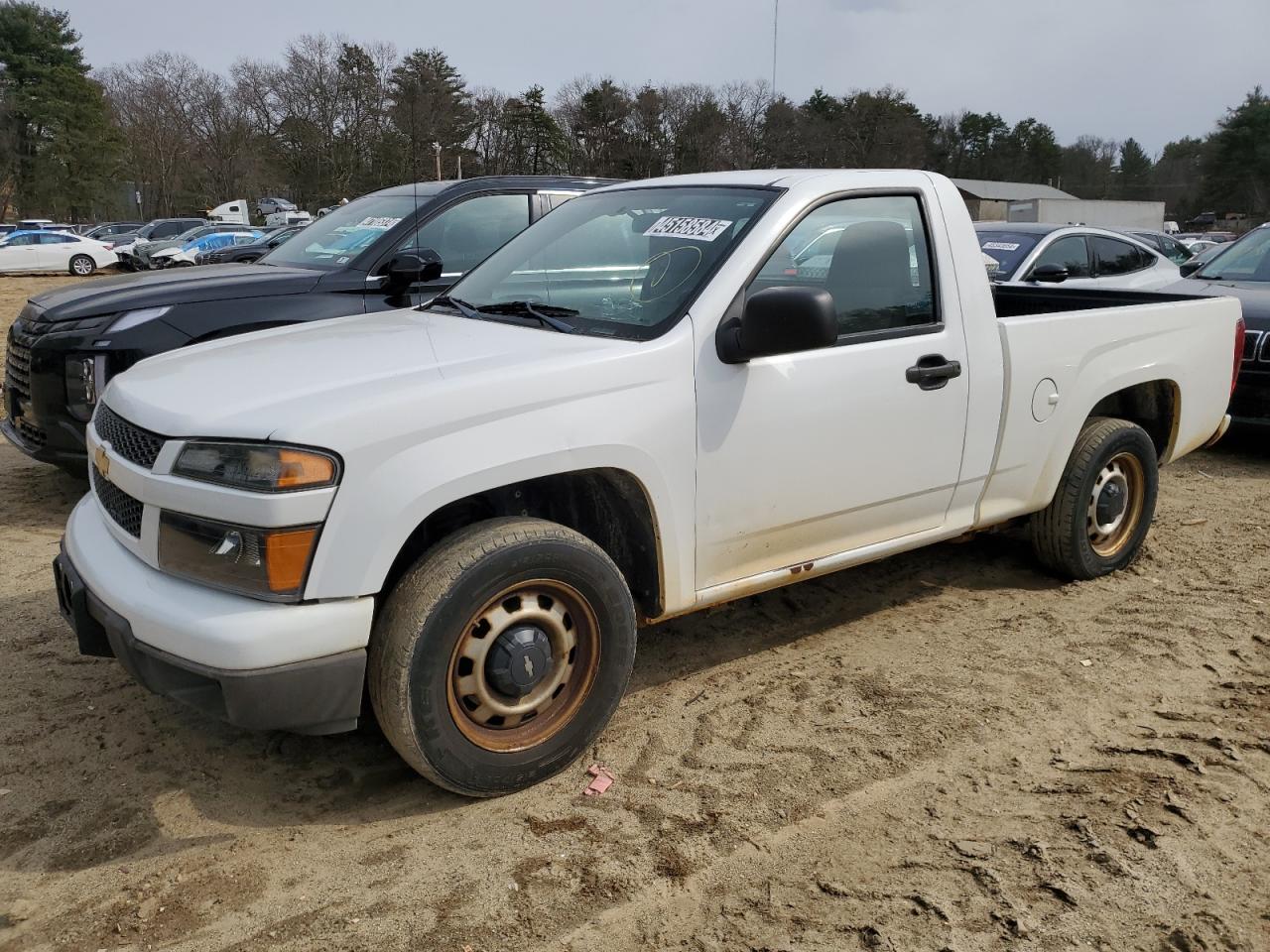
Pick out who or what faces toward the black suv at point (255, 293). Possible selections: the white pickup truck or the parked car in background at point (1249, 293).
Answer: the parked car in background

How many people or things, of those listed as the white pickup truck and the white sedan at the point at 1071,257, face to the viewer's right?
0

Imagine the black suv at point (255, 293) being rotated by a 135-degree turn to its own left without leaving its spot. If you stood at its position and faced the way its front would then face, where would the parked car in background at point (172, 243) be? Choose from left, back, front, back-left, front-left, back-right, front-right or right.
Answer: left

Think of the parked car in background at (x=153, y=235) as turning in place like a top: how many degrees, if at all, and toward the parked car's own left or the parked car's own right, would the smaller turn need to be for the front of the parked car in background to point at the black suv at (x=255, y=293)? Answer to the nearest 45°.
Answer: approximately 45° to the parked car's own left

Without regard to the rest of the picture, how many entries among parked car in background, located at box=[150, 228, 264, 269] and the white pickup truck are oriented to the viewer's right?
0

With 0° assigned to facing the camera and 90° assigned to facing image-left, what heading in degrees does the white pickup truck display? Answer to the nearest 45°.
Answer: approximately 45°

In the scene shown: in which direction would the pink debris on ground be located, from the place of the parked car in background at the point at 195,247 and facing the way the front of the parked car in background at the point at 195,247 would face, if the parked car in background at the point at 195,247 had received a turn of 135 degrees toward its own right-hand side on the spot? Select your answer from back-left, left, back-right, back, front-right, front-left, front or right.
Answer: back

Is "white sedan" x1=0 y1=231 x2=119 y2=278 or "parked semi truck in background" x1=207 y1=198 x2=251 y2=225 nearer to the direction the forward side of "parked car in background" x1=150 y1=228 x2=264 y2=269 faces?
the white sedan

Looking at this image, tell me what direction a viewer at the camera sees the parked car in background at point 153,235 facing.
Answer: facing the viewer and to the left of the viewer

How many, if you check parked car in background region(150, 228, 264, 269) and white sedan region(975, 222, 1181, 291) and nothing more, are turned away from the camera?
0
